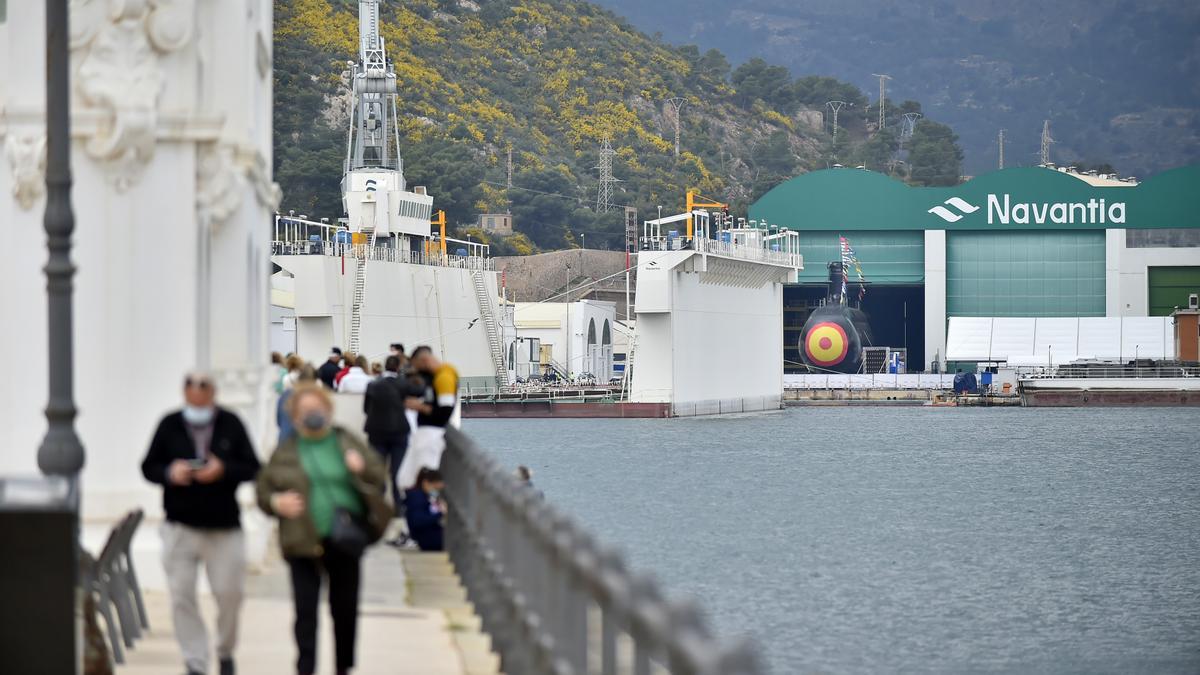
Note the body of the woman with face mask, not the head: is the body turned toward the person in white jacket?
no

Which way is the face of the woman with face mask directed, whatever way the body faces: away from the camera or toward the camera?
toward the camera

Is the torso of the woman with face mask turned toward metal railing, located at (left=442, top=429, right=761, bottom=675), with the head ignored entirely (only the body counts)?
no

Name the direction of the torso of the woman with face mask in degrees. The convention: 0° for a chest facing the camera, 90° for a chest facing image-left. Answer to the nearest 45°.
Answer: approximately 0°

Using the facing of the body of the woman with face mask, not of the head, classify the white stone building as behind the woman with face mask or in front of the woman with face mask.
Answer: behind

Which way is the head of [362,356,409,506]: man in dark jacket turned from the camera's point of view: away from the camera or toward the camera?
away from the camera

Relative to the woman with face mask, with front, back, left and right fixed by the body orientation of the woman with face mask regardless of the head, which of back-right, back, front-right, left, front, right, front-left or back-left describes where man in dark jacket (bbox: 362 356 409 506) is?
back

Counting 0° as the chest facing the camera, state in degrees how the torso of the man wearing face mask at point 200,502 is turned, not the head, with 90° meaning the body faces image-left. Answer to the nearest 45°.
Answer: approximately 0°

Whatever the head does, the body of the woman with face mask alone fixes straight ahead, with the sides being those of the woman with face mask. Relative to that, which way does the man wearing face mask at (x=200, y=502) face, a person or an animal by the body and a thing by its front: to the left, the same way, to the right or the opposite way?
the same way

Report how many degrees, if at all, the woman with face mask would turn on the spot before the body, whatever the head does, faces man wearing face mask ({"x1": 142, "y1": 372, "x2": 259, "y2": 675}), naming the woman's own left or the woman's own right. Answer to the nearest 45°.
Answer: approximately 135° to the woman's own right

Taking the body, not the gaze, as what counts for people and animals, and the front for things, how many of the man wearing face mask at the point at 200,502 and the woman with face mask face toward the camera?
2
